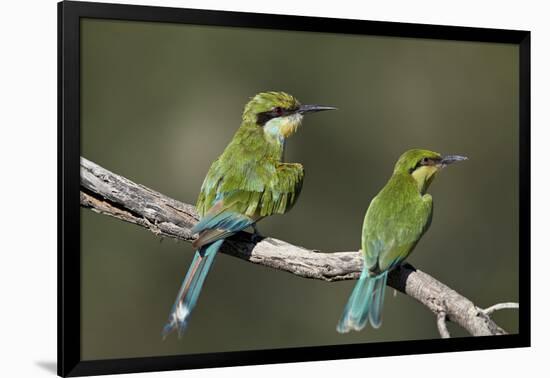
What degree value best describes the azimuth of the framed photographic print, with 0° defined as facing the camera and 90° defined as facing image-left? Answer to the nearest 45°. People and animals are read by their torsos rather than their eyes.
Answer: approximately 315°
